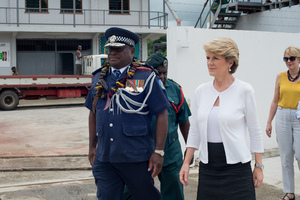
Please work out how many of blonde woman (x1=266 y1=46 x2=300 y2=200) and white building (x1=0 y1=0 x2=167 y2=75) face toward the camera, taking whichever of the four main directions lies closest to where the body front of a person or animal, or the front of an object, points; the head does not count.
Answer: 2

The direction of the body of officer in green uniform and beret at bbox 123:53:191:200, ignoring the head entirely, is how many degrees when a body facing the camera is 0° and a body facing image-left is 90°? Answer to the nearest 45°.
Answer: approximately 45°

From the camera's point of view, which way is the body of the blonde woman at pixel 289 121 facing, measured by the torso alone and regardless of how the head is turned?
toward the camera

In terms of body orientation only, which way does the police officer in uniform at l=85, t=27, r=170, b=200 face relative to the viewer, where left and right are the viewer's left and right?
facing the viewer and to the left of the viewer

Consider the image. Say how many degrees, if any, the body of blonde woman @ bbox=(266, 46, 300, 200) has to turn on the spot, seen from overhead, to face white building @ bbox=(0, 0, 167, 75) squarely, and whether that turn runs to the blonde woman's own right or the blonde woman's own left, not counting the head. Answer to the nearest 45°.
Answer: approximately 135° to the blonde woman's own right

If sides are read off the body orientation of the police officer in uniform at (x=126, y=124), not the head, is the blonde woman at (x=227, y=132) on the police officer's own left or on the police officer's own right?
on the police officer's own left

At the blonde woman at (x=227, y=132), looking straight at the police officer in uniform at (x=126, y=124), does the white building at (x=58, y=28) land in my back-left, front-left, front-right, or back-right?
front-right

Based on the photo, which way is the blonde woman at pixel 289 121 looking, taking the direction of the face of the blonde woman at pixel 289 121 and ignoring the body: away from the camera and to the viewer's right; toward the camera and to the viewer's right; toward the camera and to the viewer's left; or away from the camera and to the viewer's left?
toward the camera and to the viewer's left

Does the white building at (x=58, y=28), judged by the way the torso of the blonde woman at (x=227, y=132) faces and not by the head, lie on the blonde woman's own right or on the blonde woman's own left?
on the blonde woman's own right

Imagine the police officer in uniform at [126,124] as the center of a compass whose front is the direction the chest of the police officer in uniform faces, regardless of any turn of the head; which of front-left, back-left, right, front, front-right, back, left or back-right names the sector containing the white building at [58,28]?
back-right

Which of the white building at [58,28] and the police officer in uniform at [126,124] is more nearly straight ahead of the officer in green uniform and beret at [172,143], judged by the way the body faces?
the police officer in uniform

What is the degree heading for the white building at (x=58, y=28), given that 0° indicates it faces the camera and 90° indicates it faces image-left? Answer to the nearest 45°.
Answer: approximately 0°

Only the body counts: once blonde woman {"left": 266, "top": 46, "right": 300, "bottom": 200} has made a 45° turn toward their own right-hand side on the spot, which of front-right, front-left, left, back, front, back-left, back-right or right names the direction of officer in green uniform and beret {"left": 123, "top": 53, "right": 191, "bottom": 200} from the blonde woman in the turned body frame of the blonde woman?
front

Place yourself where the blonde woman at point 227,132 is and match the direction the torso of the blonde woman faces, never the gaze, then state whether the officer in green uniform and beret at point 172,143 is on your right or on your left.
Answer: on your right
